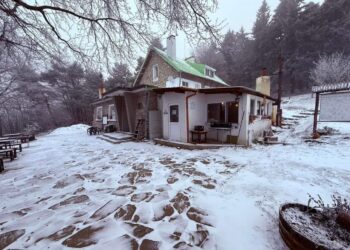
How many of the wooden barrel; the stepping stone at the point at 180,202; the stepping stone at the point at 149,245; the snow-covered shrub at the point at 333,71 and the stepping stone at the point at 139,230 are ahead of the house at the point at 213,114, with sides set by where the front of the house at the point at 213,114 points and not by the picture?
4

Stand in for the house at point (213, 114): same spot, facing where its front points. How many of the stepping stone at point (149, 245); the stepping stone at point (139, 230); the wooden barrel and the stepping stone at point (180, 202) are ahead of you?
4

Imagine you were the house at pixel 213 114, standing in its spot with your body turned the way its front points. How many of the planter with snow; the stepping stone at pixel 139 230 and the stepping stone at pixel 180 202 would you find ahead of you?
3

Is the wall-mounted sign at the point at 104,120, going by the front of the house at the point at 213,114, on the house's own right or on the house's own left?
on the house's own right

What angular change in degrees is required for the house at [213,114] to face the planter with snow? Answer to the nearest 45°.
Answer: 0° — it already faces it

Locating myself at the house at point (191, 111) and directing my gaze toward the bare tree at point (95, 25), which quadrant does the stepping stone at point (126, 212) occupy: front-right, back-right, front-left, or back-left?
front-left

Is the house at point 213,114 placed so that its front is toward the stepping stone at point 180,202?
yes

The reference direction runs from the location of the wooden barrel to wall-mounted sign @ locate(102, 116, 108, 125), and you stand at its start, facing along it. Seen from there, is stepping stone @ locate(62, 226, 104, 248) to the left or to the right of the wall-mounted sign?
left

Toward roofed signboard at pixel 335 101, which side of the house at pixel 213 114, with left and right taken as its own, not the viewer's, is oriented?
left

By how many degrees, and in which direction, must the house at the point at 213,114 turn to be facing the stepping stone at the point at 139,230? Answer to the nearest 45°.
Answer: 0° — it already faces it

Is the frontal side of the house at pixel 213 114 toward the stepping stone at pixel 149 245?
yes

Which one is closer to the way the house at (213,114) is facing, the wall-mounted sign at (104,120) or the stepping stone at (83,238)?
the stepping stone

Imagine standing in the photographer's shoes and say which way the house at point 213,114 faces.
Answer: facing the viewer

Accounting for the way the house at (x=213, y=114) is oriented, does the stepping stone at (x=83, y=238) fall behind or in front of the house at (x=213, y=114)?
in front

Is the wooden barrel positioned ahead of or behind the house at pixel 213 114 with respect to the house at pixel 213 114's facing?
ahead

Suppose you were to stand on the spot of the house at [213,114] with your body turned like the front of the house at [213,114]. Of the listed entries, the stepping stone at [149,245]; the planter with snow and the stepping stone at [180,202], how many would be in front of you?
3
